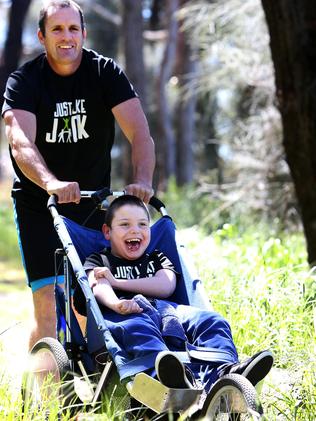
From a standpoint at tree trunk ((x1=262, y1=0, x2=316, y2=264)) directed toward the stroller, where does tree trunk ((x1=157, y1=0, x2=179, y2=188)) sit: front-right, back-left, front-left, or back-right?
back-right

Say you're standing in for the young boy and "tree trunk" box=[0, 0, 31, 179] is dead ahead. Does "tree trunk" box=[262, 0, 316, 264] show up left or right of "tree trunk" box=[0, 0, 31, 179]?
right

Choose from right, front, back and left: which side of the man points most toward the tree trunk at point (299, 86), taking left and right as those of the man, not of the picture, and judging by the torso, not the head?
left

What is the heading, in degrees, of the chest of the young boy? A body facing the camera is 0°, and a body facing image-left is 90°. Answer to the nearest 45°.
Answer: approximately 315°

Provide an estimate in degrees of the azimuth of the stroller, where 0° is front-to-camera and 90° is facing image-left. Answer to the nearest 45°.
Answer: approximately 315°

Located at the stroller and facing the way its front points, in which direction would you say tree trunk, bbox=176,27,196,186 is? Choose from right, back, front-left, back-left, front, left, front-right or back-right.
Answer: back-left

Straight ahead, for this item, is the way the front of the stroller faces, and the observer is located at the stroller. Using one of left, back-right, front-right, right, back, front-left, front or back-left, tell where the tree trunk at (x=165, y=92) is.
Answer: back-left

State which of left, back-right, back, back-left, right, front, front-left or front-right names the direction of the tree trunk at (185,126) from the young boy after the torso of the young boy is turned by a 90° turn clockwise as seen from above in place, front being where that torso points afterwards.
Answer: back-right

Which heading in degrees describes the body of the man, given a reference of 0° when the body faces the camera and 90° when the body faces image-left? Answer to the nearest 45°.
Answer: approximately 315°
